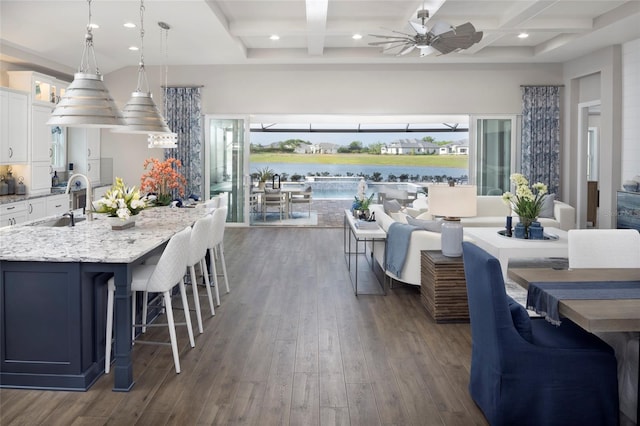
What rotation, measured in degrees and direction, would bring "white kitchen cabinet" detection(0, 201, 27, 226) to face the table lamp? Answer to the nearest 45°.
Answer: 0° — it already faces it

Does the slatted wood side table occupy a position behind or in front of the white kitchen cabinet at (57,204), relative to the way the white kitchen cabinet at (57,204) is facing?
in front

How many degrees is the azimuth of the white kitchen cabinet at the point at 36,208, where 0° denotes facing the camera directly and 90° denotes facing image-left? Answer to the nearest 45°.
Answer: approximately 315°

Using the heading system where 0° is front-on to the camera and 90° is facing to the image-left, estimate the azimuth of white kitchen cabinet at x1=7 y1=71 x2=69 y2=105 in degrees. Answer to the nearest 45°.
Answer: approximately 315°

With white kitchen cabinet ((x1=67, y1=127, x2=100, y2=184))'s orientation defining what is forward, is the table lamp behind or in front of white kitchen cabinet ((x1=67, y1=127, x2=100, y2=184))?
in front

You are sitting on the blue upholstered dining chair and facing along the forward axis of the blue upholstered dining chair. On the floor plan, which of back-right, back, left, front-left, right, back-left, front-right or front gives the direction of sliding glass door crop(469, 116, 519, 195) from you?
left

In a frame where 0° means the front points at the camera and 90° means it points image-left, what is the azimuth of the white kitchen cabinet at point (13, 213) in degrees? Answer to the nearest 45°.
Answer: approximately 315°

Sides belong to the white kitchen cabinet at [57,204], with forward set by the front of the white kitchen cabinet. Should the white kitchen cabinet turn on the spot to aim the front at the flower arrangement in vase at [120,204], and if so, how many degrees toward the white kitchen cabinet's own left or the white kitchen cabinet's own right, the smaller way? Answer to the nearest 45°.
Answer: approximately 45° to the white kitchen cabinet's own right

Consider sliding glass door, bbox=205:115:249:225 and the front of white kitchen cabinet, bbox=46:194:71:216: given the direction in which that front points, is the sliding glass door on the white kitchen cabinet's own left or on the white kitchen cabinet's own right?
on the white kitchen cabinet's own left

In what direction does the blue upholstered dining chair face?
to the viewer's right

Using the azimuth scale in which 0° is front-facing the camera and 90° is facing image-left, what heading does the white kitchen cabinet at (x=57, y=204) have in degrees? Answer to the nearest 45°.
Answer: approximately 315°

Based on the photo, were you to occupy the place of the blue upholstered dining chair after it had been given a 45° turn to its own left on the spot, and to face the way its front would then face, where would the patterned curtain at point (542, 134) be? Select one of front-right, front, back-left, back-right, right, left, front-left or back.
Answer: front-left

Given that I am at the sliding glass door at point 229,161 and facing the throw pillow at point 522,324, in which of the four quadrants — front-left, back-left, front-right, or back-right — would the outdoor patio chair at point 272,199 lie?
back-left
